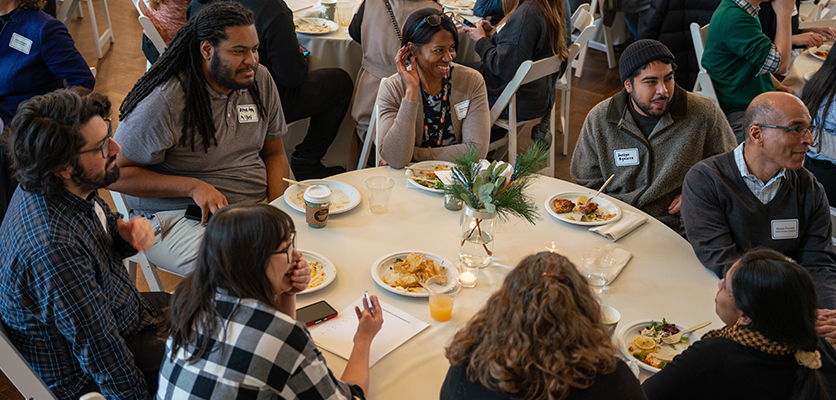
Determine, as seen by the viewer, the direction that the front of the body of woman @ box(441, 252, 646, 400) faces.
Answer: away from the camera

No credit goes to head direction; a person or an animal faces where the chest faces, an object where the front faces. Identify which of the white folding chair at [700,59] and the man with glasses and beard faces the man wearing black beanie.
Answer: the man with glasses and beard

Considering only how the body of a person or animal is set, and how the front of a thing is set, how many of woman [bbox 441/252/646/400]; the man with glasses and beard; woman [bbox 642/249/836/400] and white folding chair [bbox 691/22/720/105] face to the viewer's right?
2

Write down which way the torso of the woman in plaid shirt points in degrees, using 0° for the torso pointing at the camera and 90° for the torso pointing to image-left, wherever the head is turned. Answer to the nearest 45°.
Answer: approximately 225°

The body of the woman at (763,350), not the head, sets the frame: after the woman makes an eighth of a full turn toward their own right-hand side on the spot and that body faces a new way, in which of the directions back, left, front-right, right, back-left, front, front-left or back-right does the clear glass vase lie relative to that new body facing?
left

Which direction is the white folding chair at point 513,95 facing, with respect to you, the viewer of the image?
facing away from the viewer and to the left of the viewer

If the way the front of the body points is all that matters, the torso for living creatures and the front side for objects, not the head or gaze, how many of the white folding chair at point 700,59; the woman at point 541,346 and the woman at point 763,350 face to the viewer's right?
1

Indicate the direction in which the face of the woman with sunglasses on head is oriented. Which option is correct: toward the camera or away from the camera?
toward the camera

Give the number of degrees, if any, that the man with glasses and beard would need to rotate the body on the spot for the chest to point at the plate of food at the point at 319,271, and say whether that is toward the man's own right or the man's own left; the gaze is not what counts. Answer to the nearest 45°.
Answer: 0° — they already face it

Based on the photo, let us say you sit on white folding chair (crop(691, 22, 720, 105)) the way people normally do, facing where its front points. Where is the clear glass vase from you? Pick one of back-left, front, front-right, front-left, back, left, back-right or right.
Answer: right

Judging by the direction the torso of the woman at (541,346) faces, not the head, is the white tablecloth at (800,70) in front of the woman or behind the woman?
in front

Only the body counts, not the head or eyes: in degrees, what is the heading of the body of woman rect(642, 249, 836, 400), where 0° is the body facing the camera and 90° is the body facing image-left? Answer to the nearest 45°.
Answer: approximately 135°

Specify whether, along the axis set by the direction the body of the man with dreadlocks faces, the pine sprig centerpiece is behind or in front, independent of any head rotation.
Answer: in front

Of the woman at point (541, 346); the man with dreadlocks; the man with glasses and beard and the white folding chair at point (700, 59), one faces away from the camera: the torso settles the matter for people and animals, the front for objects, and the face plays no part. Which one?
the woman

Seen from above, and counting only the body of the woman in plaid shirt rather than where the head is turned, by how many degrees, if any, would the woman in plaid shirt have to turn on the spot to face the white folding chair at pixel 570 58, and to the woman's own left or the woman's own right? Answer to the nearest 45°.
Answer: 0° — they already face it

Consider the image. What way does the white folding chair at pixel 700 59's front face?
to the viewer's right

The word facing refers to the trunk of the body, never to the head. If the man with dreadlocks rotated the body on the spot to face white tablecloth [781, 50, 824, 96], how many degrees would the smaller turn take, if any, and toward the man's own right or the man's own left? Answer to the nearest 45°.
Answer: approximately 45° to the man's own left

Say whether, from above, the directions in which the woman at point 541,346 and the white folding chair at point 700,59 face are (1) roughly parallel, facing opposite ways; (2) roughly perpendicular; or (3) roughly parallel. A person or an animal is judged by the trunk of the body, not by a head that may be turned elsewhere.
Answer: roughly perpendicular

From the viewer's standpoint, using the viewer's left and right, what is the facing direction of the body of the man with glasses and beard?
facing to the right of the viewer

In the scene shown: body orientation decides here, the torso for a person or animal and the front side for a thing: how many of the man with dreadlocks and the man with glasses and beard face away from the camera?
0

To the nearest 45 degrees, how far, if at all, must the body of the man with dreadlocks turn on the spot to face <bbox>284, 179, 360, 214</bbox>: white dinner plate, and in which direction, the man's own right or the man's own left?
0° — they already face it
